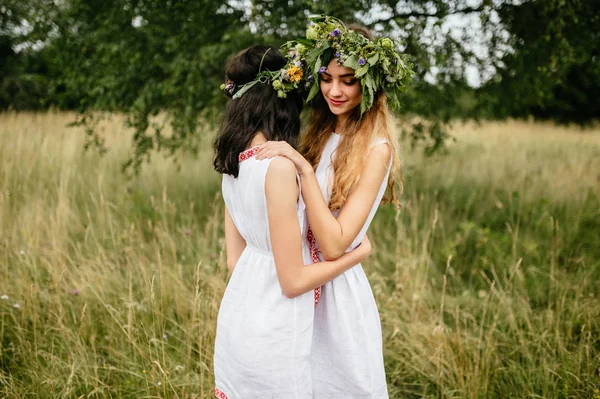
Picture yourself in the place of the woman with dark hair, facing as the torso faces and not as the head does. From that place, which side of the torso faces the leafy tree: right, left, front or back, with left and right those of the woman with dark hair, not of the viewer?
front

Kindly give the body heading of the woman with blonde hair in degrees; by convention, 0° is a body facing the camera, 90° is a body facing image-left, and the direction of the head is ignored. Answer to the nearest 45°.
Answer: approximately 45°

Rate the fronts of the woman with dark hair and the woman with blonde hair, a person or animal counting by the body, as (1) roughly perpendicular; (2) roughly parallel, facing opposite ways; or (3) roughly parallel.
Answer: roughly parallel, facing opposite ways

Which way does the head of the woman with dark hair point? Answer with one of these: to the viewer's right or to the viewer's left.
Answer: to the viewer's right

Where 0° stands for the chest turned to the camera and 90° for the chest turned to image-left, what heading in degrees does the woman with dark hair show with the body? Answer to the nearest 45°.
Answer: approximately 225°

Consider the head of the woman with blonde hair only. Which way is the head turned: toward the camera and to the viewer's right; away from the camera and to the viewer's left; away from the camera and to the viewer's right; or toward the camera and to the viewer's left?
toward the camera and to the viewer's left
